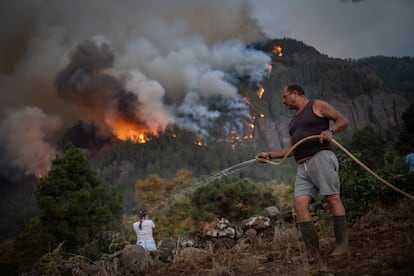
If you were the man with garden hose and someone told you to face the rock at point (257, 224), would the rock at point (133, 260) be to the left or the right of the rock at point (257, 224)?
left

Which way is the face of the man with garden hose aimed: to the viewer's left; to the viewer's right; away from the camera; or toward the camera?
to the viewer's left

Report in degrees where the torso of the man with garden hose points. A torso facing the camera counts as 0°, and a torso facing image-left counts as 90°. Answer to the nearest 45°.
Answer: approximately 45°
